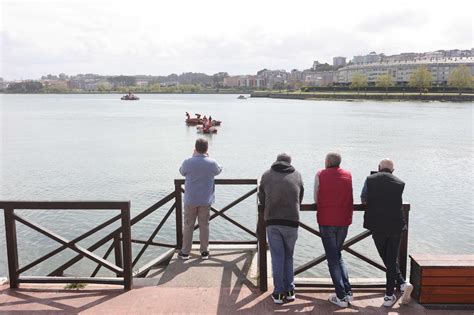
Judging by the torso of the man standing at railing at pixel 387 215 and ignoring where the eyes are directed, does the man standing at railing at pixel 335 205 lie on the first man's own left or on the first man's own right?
on the first man's own left

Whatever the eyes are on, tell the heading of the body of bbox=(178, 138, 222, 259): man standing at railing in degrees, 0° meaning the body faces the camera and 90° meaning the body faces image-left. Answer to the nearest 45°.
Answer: approximately 180°

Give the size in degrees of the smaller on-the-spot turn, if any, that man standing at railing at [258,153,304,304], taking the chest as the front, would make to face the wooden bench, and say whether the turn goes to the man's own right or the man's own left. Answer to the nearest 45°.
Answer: approximately 90° to the man's own right

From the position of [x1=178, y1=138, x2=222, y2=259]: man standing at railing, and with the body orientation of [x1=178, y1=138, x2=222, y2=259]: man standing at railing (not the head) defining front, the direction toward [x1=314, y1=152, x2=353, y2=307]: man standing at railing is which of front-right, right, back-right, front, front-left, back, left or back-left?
back-right

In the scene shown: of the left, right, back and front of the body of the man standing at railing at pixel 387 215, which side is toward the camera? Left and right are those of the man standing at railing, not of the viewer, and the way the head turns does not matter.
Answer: back

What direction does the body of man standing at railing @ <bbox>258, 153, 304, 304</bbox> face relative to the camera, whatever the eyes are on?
away from the camera

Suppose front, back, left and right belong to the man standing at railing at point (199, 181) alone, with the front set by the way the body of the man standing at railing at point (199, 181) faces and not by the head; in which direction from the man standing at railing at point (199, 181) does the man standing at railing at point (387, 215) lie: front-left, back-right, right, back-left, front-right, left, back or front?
back-right
